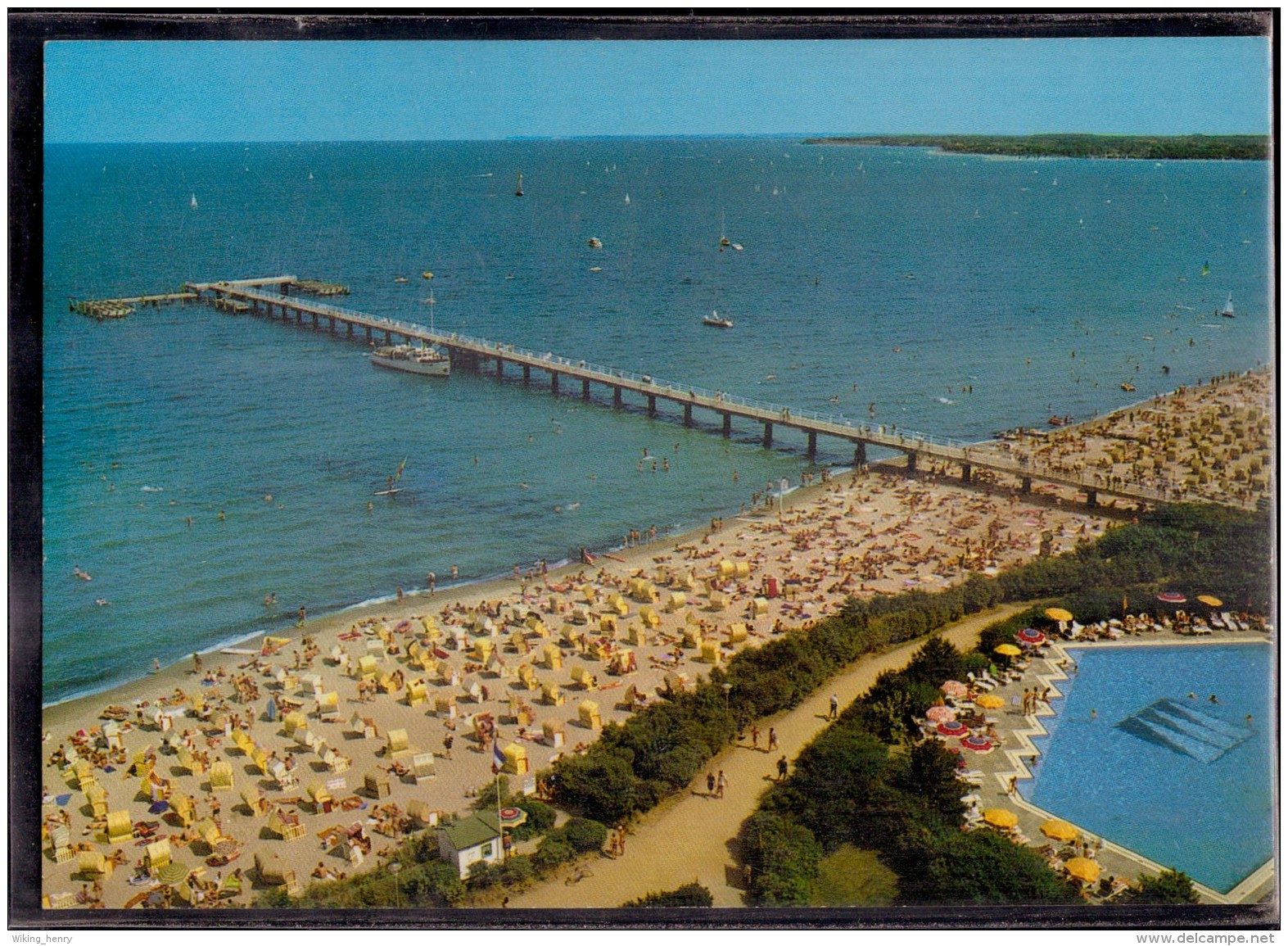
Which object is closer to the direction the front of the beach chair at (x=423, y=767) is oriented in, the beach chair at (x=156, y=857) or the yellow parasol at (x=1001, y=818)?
the beach chair

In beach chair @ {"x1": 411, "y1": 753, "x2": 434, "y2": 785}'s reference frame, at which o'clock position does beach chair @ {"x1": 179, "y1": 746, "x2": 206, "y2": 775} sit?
beach chair @ {"x1": 179, "y1": 746, "x2": 206, "y2": 775} is roughly at 9 o'clock from beach chair @ {"x1": 411, "y1": 753, "x2": 434, "y2": 785}.

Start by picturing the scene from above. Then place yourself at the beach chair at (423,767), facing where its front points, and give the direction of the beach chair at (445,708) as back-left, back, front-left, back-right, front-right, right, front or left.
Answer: front-right

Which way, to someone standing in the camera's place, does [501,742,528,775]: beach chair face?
facing away from the viewer and to the left of the viewer

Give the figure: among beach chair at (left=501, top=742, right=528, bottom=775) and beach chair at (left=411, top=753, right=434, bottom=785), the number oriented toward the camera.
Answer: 0
